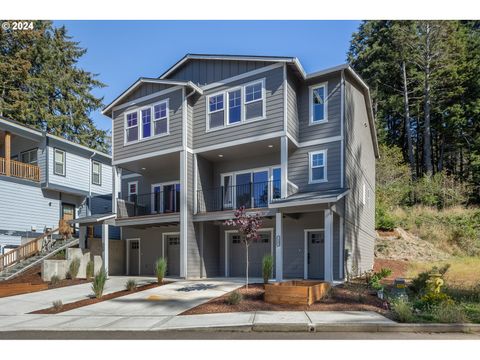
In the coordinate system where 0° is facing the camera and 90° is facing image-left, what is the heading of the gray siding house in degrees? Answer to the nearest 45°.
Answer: approximately 45°

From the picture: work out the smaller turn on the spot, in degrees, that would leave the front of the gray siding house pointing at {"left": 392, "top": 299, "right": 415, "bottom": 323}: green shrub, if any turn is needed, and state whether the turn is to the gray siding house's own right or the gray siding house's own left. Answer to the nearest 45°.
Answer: approximately 45° to the gray siding house's own left

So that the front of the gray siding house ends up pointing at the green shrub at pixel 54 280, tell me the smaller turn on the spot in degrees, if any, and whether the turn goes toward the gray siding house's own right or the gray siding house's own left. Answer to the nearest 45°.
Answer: approximately 45° to the gray siding house's own right

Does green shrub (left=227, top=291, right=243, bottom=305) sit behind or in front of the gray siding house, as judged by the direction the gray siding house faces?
in front

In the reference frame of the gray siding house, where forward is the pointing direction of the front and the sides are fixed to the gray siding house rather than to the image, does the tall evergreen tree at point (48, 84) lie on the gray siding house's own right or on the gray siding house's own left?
on the gray siding house's own right

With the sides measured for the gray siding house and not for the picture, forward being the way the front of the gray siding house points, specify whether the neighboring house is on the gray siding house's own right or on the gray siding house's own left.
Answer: on the gray siding house's own right
